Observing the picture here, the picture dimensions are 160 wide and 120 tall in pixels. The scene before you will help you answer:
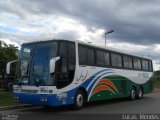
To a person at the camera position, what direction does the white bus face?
facing the viewer and to the left of the viewer

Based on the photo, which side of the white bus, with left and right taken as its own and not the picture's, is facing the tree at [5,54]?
right
